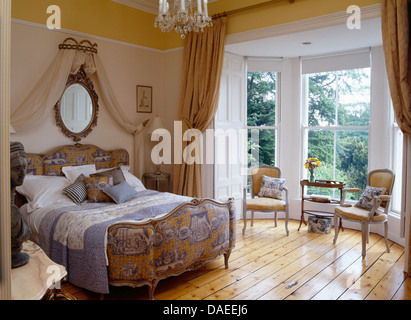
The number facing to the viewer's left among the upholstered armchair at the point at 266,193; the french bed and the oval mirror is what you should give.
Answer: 0

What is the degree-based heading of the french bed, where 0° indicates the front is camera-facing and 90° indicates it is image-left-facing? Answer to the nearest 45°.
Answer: approximately 315°

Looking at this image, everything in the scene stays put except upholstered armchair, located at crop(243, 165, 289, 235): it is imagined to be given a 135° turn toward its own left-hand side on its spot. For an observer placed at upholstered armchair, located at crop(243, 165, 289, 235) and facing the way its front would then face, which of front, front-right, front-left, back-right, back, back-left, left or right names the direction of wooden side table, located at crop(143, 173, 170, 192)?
back-left

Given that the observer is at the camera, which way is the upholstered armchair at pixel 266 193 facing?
facing the viewer

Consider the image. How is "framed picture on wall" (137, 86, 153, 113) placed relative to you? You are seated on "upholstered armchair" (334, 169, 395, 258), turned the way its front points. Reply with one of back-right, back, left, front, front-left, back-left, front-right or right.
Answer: front-right

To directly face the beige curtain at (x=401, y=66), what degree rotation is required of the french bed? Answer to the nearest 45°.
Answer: approximately 45° to its left

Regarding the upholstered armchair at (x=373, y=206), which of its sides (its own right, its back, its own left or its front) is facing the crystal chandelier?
front

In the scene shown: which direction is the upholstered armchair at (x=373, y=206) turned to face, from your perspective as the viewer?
facing the viewer and to the left of the viewer

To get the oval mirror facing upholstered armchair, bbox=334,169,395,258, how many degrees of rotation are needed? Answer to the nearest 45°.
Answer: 0° — it already faces it

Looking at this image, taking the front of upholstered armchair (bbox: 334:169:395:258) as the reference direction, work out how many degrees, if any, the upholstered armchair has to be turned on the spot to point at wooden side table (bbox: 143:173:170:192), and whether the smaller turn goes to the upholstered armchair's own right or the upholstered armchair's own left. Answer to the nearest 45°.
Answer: approximately 45° to the upholstered armchair's own right

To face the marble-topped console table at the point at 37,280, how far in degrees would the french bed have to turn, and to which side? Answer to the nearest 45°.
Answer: approximately 45° to its right

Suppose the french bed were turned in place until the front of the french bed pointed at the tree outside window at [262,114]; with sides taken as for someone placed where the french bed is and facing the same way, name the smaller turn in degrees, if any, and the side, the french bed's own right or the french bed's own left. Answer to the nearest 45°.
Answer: approximately 90° to the french bed's own left
